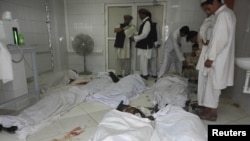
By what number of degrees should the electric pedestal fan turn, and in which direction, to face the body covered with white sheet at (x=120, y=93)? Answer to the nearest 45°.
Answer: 0° — it already faces them

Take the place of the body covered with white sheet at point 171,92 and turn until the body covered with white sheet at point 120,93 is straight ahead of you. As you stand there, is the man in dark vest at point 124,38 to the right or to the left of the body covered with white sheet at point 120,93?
right

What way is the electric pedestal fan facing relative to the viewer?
toward the camera

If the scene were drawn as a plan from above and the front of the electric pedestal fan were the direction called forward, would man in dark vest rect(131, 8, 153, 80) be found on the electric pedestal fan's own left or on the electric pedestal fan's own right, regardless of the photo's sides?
on the electric pedestal fan's own left

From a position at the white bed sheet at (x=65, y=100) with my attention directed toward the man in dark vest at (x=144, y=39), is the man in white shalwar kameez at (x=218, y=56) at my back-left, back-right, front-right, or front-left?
front-right

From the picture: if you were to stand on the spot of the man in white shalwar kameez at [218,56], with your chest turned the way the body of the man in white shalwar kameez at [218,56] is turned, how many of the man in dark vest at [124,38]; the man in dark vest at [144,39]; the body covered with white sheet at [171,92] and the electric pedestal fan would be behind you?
0

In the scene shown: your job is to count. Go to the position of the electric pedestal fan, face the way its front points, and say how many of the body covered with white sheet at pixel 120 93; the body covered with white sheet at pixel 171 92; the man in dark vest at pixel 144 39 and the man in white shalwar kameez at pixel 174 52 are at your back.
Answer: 0

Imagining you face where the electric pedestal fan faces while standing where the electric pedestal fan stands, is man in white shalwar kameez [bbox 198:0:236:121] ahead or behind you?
ahead

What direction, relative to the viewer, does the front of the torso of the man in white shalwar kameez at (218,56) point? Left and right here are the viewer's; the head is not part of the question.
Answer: facing to the left of the viewer
